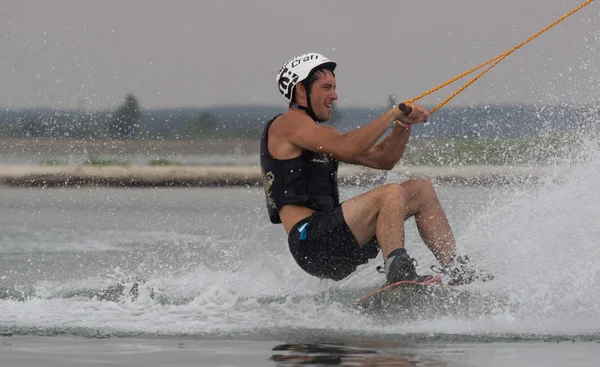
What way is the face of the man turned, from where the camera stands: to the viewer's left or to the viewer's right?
to the viewer's right

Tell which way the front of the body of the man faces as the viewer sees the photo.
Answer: to the viewer's right
